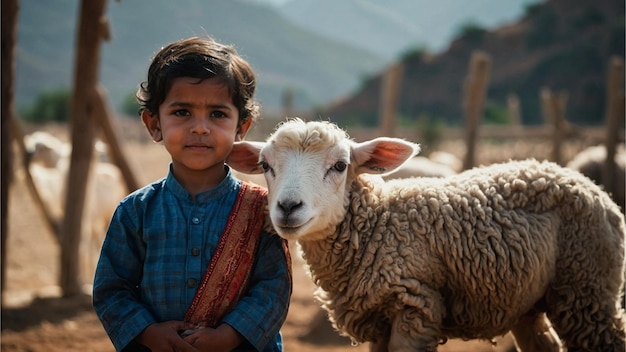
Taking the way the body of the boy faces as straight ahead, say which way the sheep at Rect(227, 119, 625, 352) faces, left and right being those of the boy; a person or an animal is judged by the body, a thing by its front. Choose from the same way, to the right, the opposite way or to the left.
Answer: to the right

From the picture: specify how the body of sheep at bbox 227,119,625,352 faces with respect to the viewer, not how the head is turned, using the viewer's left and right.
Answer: facing the viewer and to the left of the viewer

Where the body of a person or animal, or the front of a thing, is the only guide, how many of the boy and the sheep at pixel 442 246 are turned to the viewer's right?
0

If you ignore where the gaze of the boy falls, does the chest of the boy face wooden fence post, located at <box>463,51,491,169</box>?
no

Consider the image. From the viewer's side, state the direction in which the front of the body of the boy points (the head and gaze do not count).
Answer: toward the camera

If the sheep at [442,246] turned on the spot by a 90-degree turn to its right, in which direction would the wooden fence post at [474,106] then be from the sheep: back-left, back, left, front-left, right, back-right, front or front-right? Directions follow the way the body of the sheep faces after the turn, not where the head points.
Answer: front-right

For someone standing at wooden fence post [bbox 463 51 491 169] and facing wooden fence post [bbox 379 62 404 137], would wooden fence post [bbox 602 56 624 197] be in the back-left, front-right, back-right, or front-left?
back-right

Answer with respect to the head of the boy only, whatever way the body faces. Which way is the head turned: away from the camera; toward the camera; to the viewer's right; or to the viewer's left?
toward the camera

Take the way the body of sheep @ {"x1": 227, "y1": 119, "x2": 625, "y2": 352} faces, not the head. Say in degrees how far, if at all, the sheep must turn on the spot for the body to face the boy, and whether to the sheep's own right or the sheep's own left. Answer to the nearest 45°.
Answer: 0° — it already faces them

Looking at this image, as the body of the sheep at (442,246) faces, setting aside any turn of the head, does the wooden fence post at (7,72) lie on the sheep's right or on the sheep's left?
on the sheep's right

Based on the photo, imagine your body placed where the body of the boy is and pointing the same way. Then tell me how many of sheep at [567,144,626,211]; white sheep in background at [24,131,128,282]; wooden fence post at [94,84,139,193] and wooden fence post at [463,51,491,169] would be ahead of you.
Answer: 0

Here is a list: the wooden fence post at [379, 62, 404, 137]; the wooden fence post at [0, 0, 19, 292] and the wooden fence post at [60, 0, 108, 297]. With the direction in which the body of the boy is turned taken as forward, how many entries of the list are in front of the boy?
0

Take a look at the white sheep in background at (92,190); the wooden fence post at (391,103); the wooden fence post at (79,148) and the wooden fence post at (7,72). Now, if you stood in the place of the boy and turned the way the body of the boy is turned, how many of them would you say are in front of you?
0

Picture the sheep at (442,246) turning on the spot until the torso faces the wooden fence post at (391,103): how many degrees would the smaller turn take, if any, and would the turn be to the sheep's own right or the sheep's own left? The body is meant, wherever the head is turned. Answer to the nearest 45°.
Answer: approximately 135° to the sheep's own right

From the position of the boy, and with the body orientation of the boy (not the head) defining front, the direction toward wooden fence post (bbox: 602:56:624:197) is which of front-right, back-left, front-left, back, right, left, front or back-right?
back-left

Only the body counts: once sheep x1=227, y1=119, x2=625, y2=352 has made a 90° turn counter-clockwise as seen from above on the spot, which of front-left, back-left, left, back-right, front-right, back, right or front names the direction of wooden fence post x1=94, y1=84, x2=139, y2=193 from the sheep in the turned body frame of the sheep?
back
